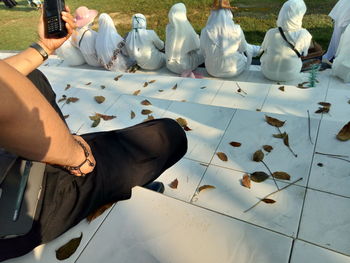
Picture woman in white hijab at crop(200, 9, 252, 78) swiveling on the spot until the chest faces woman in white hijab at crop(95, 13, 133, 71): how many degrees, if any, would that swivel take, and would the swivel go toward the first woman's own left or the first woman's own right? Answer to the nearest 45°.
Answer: approximately 90° to the first woman's own left

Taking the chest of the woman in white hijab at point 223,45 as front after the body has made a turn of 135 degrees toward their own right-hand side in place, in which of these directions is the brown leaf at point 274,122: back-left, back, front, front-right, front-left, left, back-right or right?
front-right

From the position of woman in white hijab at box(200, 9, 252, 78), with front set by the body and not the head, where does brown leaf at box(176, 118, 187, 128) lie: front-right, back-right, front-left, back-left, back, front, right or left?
back

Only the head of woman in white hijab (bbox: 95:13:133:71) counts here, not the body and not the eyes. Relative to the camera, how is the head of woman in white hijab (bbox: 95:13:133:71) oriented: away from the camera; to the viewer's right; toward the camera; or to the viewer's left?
away from the camera

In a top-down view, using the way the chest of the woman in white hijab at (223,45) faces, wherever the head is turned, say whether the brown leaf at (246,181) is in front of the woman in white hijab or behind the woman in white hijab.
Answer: behind

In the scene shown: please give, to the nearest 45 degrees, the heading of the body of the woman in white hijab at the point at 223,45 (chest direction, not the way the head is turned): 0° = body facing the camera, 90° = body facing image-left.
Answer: approximately 180°

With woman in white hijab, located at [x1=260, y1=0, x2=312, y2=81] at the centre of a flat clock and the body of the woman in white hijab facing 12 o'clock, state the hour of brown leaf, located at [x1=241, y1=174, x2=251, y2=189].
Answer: The brown leaf is roughly at 6 o'clock from the woman in white hijab.

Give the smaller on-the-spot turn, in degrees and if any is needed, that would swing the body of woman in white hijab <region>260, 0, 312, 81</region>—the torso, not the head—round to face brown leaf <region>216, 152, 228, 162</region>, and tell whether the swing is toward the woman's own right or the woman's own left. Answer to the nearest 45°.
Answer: approximately 180°

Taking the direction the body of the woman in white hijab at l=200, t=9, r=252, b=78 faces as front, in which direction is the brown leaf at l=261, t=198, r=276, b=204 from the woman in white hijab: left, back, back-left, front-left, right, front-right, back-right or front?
back

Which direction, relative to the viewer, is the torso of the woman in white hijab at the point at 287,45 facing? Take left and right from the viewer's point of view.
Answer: facing away from the viewer

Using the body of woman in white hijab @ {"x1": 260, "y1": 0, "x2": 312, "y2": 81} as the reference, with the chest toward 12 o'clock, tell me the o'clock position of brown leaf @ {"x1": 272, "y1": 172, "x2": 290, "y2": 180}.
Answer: The brown leaf is roughly at 6 o'clock from the woman in white hijab.

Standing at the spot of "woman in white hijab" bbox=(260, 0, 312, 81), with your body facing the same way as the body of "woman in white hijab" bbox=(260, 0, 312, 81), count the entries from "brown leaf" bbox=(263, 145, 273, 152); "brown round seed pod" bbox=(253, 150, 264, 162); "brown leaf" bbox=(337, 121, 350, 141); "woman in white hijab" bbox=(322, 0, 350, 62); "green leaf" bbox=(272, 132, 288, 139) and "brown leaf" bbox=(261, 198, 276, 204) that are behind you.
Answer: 5

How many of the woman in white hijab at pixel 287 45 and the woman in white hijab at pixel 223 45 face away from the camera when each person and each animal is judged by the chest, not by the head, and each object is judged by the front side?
2

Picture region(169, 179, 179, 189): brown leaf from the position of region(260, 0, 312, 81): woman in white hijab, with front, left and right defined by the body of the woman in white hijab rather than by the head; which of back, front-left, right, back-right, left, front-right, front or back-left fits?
back

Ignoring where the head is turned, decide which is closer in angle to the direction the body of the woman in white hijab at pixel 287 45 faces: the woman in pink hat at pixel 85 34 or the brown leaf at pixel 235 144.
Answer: the woman in pink hat

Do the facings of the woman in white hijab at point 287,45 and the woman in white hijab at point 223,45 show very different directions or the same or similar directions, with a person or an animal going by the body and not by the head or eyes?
same or similar directions

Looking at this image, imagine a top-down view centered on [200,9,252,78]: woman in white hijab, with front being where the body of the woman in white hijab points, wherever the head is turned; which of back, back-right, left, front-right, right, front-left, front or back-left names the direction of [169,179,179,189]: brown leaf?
back
